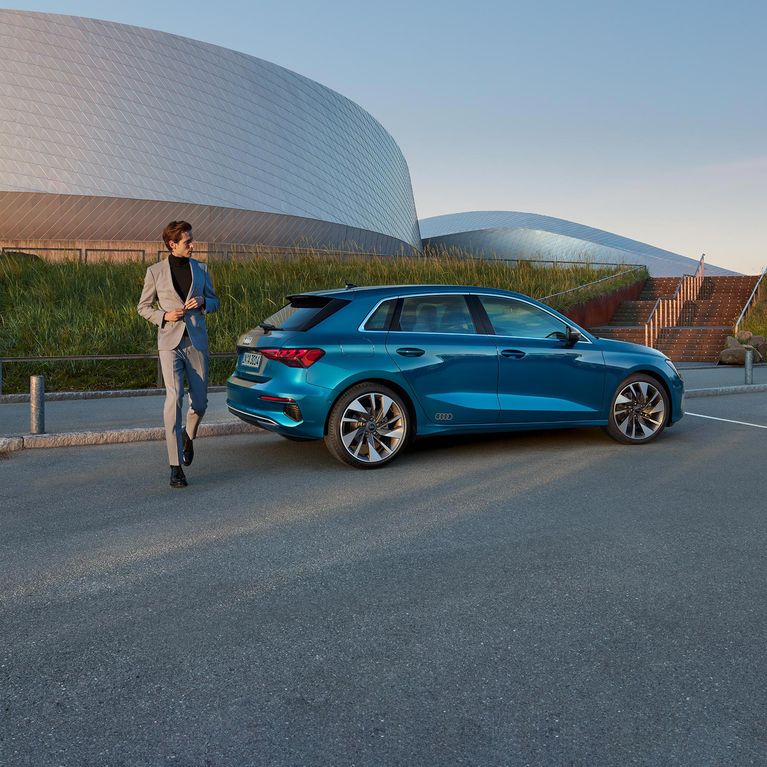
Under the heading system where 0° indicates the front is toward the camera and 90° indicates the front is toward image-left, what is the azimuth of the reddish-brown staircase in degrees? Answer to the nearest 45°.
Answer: approximately 0°

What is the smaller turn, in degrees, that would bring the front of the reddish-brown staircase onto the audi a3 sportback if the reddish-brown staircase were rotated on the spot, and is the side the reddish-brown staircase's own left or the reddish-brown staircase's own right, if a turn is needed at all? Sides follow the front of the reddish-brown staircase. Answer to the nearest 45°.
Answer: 0° — it already faces it

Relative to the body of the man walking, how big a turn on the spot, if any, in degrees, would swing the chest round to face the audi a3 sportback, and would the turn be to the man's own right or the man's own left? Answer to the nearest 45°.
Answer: approximately 90° to the man's own left

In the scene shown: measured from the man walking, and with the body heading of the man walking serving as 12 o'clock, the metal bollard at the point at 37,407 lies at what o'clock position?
The metal bollard is roughly at 5 o'clock from the man walking.

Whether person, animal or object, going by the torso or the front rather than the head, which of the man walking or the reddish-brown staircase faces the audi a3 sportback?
the reddish-brown staircase

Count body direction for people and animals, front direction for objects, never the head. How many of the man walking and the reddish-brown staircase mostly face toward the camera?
2

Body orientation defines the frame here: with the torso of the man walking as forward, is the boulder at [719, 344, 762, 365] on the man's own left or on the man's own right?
on the man's own left

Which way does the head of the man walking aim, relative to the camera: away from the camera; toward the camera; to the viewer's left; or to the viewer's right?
to the viewer's right

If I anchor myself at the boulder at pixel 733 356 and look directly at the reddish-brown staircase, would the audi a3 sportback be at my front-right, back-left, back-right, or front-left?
back-left

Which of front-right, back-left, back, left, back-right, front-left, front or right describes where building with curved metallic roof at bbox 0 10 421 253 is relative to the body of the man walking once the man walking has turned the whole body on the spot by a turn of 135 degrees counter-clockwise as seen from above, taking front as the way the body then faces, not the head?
front-left
